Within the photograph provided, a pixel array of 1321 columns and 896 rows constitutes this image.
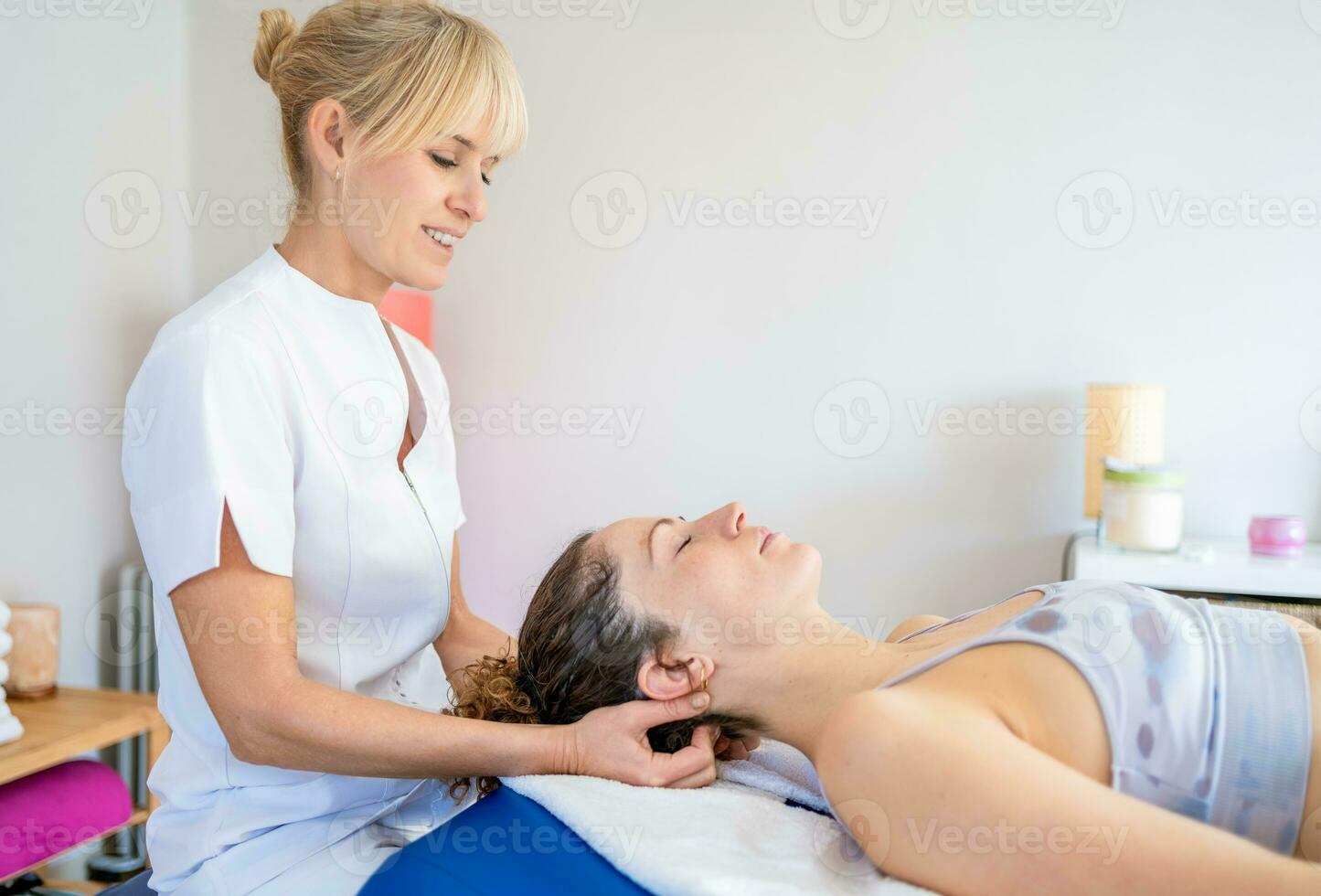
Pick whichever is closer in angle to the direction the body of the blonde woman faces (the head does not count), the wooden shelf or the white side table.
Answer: the white side table

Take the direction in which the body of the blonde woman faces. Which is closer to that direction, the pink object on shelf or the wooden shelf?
the pink object on shelf

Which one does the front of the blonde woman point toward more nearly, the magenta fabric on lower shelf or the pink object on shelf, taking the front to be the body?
the pink object on shelf

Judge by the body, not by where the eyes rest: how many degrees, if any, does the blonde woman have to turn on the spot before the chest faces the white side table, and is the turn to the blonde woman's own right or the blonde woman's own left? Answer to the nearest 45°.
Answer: approximately 45° to the blonde woman's own left

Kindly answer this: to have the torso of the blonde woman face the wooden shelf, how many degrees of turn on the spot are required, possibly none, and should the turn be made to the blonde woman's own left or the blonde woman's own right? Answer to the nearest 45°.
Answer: approximately 180°

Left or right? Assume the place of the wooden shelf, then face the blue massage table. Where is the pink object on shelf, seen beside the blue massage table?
left

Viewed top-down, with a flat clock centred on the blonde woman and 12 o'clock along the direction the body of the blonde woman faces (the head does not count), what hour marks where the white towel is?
The white towel is roughly at 12 o'clock from the blonde woman.

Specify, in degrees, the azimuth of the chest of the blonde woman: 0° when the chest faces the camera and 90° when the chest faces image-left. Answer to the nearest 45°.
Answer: approximately 315°

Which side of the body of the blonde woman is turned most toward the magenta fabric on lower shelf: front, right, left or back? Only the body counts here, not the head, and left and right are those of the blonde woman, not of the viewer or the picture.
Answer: back

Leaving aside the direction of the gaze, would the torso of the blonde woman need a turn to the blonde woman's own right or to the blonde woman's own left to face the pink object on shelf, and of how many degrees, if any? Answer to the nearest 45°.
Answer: approximately 45° to the blonde woman's own left
